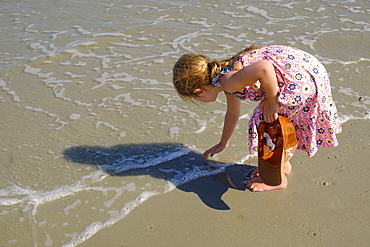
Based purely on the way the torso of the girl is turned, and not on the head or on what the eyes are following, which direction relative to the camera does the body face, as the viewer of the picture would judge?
to the viewer's left
